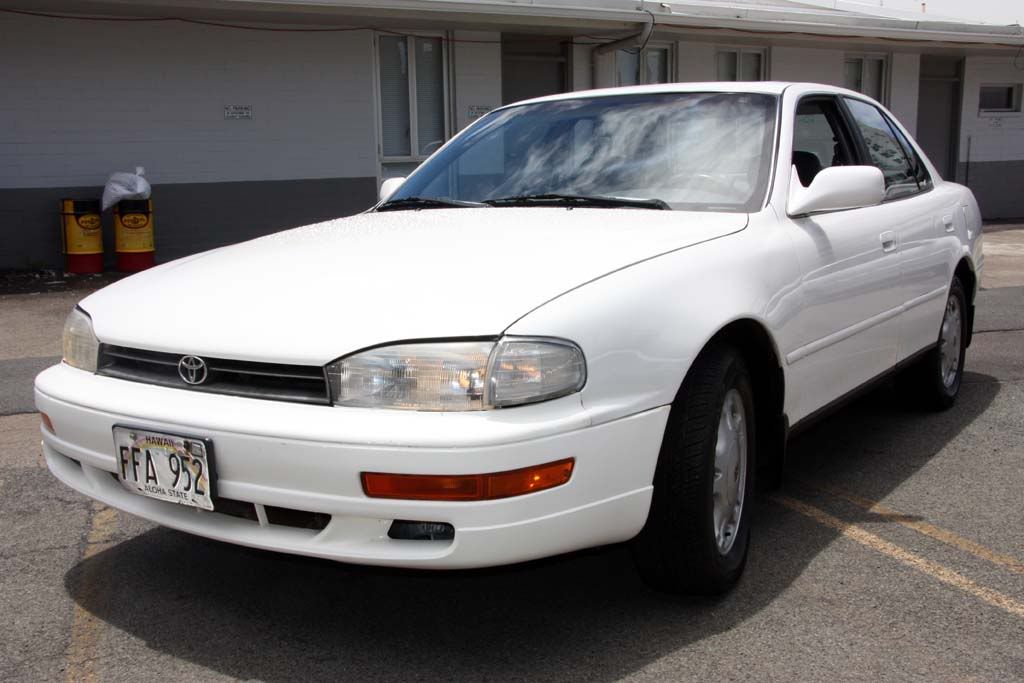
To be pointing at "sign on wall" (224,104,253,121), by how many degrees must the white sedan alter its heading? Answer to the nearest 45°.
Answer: approximately 135° to its right

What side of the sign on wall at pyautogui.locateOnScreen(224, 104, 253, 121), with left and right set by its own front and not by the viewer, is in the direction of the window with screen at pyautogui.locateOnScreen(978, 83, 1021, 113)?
left

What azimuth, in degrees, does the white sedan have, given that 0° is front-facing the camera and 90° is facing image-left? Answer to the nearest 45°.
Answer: approximately 45°

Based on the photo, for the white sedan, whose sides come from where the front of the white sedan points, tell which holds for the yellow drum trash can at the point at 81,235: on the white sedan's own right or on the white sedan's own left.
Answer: on the white sedan's own right

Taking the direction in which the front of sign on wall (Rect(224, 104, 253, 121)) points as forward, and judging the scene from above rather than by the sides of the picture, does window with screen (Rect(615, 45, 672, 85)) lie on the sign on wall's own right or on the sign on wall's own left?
on the sign on wall's own left

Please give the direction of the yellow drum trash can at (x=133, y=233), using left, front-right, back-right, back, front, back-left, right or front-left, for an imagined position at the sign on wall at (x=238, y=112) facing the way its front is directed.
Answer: front-right

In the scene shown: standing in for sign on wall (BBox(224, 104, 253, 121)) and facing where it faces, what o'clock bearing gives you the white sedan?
The white sedan is roughly at 12 o'clock from the sign on wall.

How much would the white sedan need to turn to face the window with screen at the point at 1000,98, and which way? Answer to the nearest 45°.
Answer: approximately 180°

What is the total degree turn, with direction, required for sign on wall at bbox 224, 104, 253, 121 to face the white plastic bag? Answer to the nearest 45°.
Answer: approximately 45° to its right

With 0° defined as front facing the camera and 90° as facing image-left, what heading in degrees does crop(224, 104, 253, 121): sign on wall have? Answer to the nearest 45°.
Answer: approximately 0°

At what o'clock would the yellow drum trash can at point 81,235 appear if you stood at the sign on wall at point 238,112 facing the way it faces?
The yellow drum trash can is roughly at 2 o'clock from the sign on wall.

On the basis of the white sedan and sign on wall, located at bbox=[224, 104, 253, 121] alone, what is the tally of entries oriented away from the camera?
0

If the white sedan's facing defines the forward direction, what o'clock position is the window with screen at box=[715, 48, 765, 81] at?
The window with screen is roughly at 5 o'clock from the white sedan.

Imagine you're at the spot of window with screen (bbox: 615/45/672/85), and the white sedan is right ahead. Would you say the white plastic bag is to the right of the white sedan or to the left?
right
